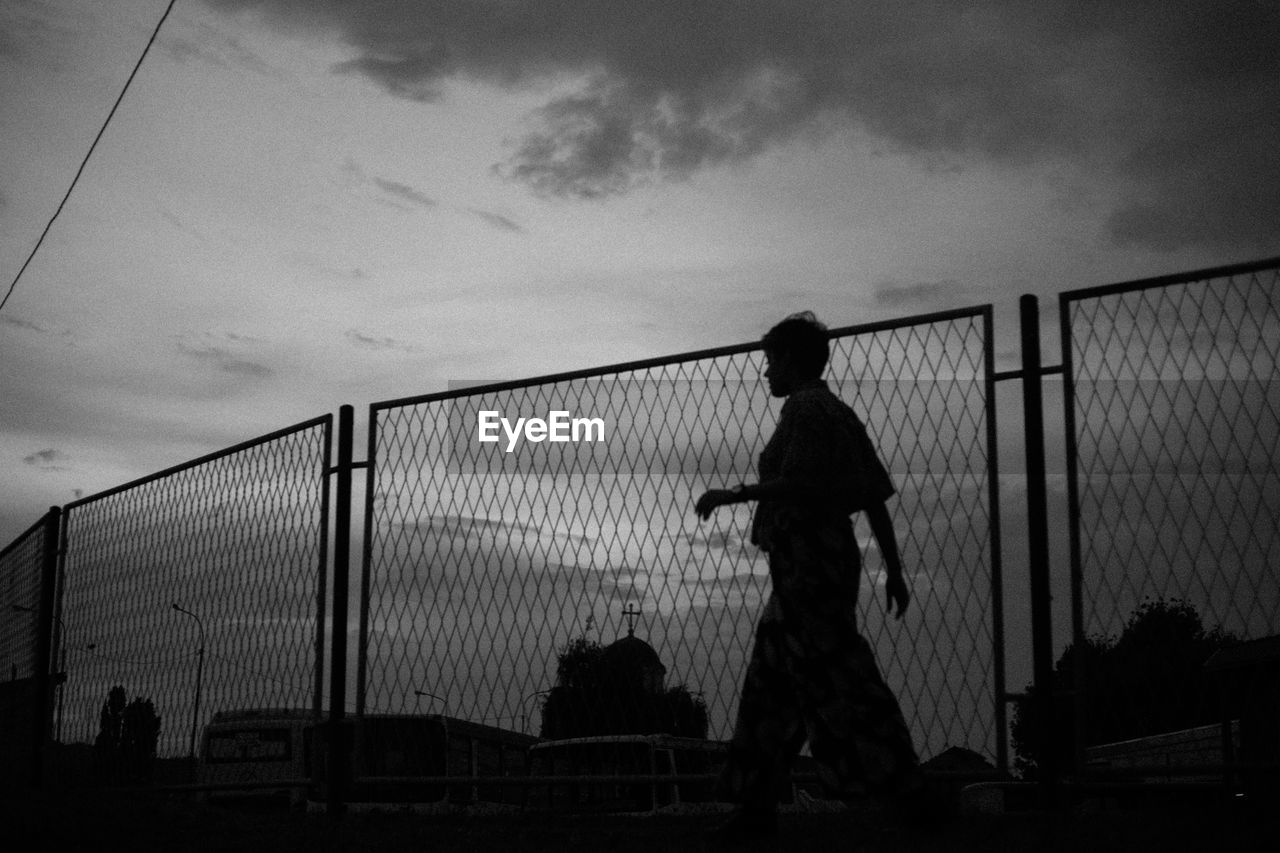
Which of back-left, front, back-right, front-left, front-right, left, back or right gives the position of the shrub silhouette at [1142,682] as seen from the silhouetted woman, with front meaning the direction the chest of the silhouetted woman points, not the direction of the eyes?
back-right

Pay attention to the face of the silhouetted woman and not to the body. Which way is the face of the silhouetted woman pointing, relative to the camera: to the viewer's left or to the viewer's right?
to the viewer's left

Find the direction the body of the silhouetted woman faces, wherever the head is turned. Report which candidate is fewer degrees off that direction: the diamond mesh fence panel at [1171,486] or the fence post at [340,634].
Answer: the fence post

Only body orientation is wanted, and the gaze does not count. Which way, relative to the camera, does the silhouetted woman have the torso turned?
to the viewer's left
